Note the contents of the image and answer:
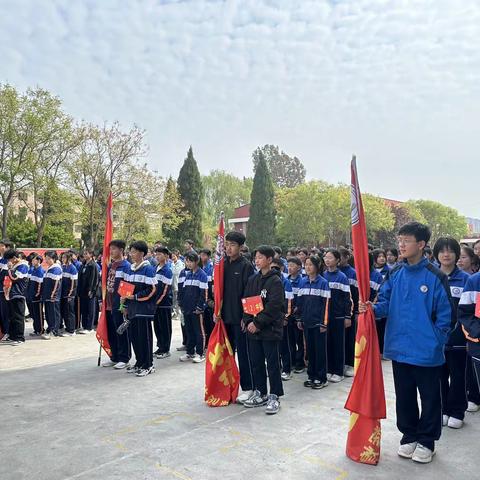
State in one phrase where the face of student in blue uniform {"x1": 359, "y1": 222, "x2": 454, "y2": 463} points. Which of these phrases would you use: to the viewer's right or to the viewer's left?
to the viewer's left

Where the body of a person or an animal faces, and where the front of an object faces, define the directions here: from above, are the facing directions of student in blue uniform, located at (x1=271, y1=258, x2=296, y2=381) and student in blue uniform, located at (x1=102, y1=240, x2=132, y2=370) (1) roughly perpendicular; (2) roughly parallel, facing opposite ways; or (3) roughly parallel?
roughly parallel

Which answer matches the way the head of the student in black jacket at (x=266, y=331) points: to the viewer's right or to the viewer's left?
to the viewer's left

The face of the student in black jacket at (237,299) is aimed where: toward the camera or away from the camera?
toward the camera

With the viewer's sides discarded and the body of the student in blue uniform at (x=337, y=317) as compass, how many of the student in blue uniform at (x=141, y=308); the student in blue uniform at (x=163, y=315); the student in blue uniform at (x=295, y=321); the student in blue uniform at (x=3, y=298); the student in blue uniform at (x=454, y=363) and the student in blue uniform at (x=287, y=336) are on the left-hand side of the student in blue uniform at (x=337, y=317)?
1

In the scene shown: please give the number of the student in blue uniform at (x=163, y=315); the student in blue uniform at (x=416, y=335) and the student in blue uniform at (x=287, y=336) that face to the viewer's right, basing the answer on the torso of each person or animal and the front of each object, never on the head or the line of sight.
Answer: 0

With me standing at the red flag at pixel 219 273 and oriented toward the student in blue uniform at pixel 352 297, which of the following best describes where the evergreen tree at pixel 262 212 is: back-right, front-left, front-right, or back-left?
front-left

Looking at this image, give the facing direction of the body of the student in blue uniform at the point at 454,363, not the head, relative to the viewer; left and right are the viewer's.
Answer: facing the viewer

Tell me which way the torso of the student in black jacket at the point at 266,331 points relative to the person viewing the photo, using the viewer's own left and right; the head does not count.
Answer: facing the viewer and to the left of the viewer

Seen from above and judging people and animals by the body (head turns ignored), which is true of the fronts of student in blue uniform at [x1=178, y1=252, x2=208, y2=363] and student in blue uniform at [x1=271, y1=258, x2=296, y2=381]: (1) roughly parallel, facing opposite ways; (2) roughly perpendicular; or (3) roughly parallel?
roughly parallel

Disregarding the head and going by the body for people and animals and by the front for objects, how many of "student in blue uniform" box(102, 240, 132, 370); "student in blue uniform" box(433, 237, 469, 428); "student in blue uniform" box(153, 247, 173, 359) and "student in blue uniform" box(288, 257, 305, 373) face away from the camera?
0

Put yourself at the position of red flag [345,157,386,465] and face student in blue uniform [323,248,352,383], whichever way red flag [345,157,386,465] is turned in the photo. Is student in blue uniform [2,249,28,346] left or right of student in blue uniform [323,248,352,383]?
left
